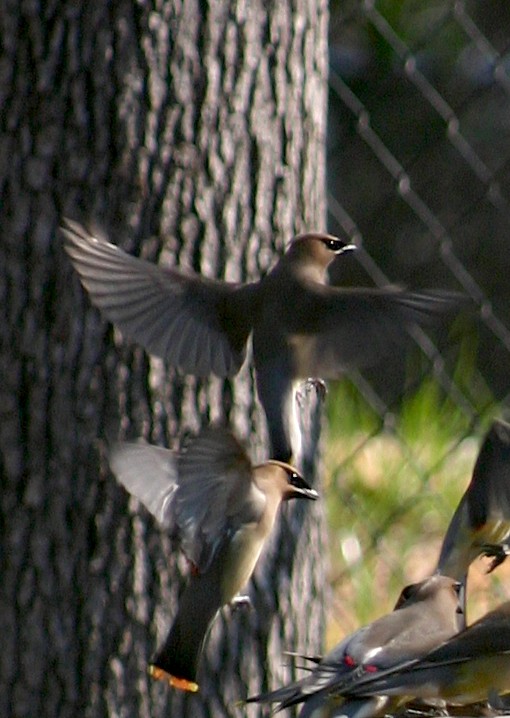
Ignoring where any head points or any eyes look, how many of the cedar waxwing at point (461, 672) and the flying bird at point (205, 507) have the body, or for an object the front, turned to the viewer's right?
2

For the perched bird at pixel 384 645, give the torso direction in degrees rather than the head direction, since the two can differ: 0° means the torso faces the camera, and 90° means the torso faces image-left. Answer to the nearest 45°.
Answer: approximately 225°

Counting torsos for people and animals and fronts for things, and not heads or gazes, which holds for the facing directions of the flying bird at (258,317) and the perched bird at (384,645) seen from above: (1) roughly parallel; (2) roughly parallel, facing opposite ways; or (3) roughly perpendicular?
roughly parallel

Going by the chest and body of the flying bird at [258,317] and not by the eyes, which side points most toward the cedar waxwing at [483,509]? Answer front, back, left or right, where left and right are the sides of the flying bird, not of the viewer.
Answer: right

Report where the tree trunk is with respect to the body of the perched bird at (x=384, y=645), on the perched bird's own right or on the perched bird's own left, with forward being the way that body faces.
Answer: on the perched bird's own left

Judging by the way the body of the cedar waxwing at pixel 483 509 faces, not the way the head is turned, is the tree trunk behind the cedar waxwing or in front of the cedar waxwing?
behind

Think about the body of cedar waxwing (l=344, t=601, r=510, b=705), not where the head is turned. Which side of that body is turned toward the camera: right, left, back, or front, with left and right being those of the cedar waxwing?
right

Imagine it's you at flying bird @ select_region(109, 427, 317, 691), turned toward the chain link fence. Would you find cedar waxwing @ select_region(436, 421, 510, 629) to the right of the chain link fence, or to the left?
right

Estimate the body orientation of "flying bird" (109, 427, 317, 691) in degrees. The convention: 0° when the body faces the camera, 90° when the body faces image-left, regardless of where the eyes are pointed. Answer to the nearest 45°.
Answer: approximately 270°
